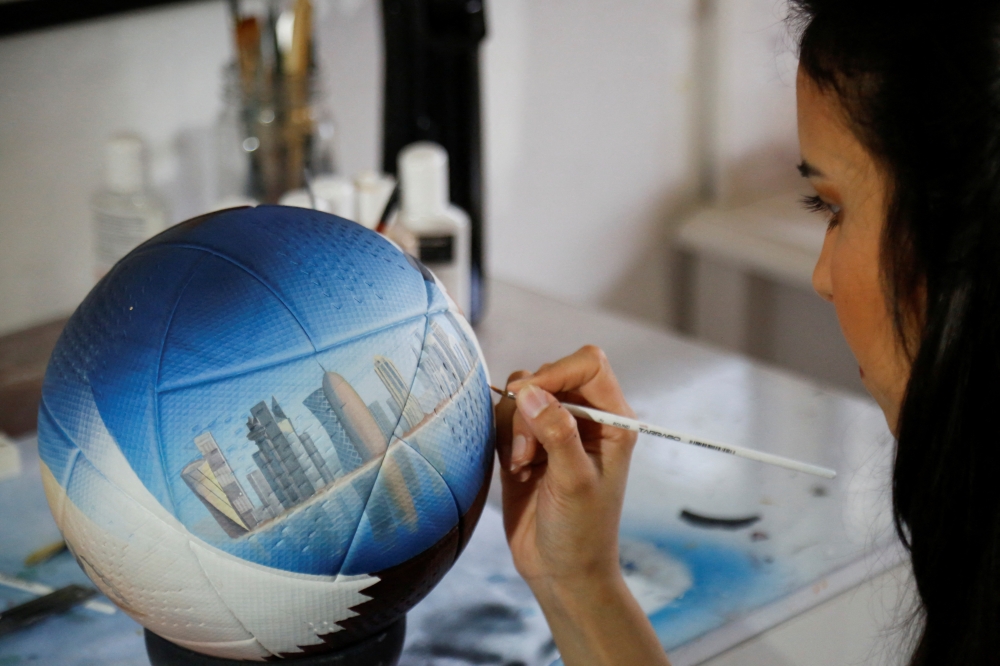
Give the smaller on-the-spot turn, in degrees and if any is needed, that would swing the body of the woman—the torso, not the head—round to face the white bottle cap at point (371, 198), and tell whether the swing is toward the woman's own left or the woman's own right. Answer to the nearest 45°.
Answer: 0° — they already face it

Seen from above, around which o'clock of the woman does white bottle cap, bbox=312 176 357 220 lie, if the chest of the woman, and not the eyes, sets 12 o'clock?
The white bottle cap is roughly at 12 o'clock from the woman.

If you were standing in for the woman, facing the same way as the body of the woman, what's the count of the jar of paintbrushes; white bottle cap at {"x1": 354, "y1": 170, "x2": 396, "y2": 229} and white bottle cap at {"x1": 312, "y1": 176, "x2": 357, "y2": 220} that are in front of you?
3

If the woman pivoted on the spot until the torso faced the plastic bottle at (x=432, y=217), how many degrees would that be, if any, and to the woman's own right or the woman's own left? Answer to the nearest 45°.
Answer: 0° — they already face it

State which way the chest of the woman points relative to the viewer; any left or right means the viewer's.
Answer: facing away from the viewer and to the left of the viewer

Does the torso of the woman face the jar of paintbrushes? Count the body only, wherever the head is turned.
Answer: yes
